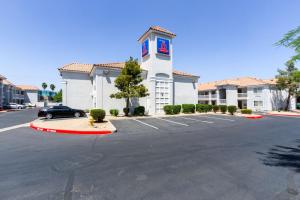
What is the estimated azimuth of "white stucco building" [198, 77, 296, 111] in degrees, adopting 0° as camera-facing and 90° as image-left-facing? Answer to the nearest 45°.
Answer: approximately 45°

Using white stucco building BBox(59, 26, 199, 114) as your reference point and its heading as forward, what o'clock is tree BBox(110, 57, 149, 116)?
The tree is roughly at 1 o'clock from the white stucco building.

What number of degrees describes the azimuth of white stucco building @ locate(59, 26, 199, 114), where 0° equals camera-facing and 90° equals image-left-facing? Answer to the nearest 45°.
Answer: approximately 0°

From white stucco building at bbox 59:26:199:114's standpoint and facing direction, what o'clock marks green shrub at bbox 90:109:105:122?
The green shrub is roughly at 1 o'clock from the white stucco building.

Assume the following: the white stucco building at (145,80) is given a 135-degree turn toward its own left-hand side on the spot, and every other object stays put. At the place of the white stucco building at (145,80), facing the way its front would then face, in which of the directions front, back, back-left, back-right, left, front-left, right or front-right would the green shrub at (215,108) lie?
front-right
